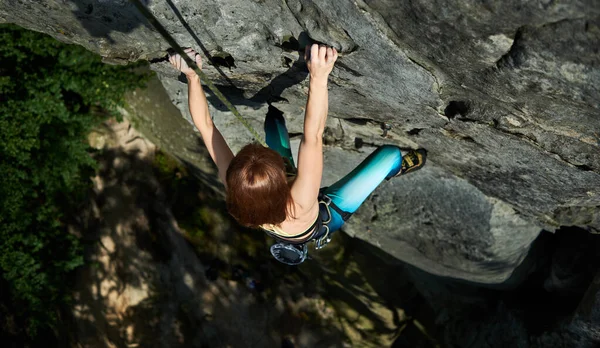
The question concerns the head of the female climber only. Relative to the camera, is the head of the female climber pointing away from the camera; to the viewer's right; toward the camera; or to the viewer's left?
away from the camera

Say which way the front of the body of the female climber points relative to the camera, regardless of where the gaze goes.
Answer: away from the camera
